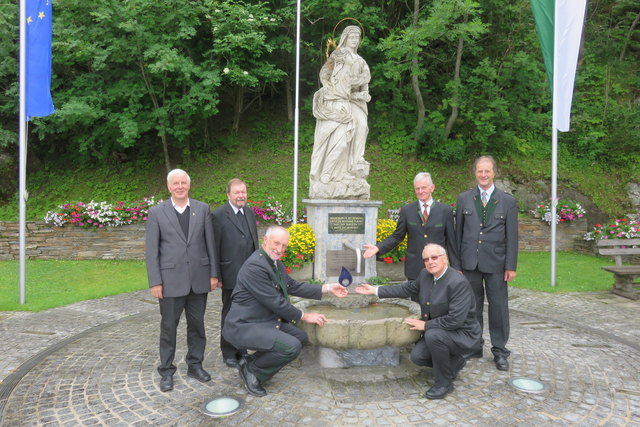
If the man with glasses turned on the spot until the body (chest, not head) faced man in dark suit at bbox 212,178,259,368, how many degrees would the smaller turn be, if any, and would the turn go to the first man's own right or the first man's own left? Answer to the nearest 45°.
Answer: approximately 45° to the first man's own right

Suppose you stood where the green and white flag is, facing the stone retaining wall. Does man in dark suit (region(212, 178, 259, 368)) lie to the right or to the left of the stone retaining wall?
left

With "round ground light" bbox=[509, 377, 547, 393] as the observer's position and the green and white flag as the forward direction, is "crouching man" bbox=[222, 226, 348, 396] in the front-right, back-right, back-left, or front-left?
back-left

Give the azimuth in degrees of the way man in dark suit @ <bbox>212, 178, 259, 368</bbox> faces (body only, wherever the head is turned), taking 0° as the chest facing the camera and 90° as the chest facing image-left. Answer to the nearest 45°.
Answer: approximately 315°

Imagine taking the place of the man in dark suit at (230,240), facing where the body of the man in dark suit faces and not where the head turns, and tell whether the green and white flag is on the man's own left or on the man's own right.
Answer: on the man's own left

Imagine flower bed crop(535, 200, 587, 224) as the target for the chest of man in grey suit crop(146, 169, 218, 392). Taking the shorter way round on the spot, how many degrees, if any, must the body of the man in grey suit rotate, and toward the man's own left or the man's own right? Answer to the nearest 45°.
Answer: approximately 135° to the man's own left

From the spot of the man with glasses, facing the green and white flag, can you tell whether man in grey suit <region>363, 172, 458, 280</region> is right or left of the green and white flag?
left

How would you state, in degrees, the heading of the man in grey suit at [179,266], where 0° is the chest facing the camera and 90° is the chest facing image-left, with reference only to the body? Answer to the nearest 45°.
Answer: approximately 0°
